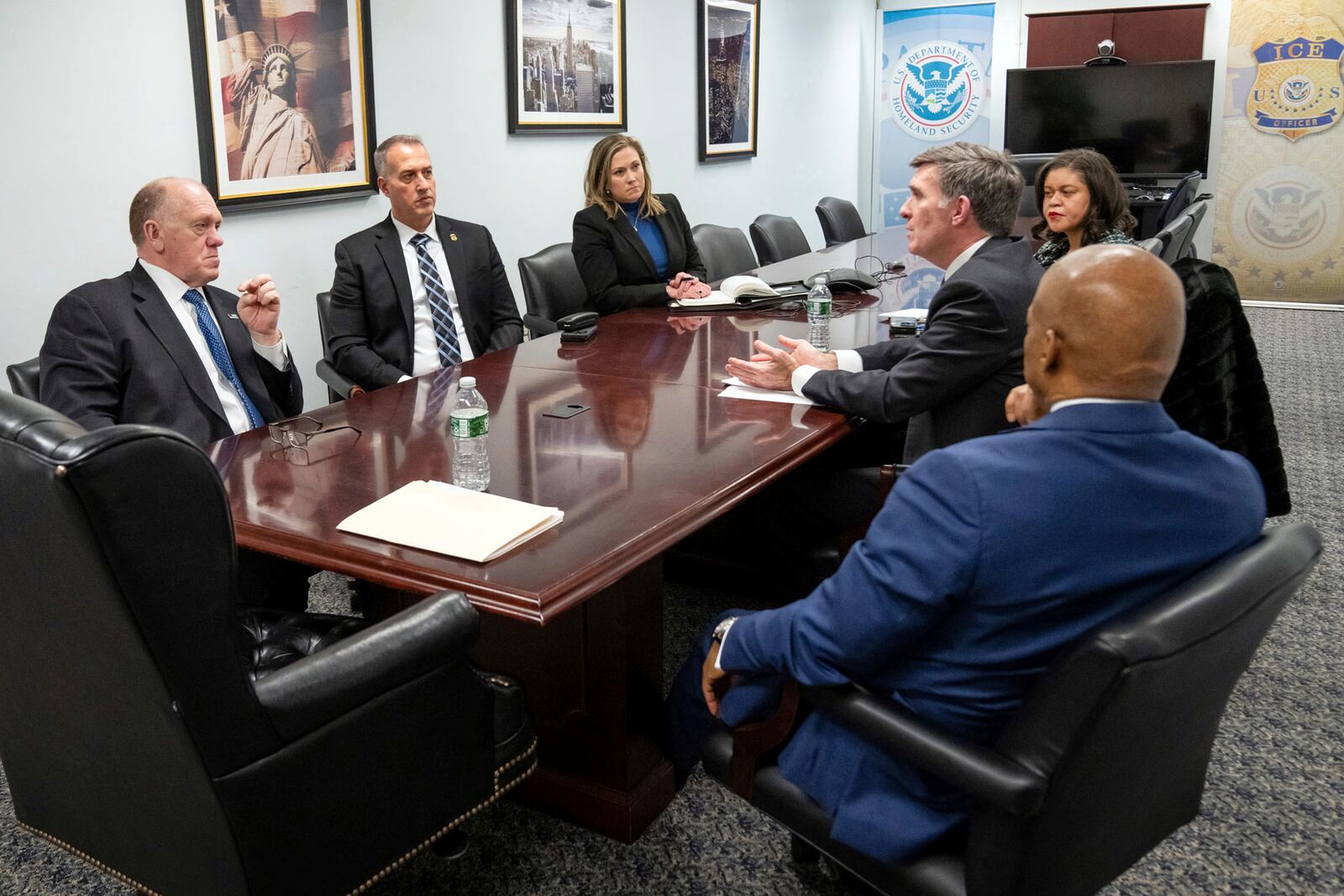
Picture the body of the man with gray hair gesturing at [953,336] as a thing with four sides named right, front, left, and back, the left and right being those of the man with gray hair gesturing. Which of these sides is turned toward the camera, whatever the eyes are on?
left

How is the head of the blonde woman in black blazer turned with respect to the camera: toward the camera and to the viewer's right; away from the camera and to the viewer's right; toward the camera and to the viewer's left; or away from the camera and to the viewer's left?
toward the camera and to the viewer's right

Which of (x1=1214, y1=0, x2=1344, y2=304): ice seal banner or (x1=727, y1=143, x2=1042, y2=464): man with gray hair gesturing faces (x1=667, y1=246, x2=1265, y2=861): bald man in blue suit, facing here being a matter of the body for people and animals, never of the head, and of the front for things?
the ice seal banner

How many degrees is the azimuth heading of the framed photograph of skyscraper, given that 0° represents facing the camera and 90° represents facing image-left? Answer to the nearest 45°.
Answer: approximately 315°

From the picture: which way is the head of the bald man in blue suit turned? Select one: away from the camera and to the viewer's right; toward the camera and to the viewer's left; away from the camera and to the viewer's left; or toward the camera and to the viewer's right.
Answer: away from the camera and to the viewer's left

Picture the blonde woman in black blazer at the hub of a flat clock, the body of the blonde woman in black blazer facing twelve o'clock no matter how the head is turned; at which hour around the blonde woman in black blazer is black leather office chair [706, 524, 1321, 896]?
The black leather office chair is roughly at 1 o'clock from the blonde woman in black blazer.

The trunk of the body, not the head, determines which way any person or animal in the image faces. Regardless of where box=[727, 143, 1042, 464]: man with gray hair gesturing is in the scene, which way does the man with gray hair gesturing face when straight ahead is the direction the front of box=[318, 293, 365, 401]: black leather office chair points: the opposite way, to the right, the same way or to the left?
the opposite way

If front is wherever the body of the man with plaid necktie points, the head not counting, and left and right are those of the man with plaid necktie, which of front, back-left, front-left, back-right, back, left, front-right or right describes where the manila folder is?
front-right

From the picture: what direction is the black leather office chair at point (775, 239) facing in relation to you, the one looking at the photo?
facing the viewer and to the right of the viewer

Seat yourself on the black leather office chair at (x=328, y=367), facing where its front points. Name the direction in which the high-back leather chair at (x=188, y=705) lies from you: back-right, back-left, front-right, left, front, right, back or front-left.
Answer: front-right

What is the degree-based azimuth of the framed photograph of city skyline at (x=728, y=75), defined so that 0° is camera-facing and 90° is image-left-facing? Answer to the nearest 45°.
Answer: approximately 315°

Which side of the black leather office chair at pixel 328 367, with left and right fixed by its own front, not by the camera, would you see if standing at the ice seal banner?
left

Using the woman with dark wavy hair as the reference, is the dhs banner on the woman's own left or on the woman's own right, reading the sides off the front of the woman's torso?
on the woman's own right

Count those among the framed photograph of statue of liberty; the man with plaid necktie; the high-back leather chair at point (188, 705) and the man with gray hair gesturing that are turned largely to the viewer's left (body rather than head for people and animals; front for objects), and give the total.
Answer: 1

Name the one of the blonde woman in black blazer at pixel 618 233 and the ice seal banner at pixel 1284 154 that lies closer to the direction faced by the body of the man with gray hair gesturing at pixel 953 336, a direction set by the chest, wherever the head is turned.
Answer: the blonde woman in black blazer

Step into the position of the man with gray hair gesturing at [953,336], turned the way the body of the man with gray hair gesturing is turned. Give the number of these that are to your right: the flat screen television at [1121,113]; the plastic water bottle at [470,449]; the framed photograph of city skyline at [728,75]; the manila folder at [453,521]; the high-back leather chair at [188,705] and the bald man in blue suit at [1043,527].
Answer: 2
